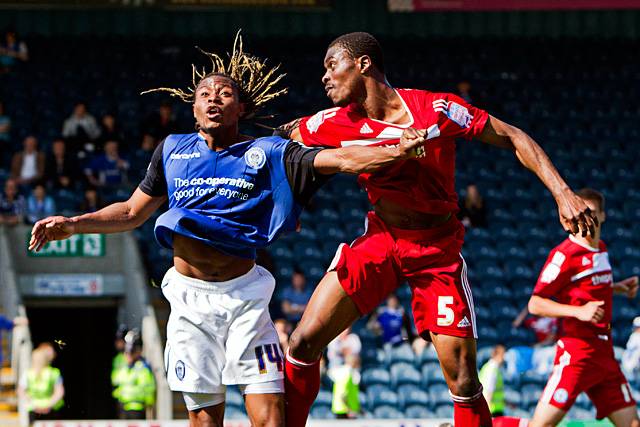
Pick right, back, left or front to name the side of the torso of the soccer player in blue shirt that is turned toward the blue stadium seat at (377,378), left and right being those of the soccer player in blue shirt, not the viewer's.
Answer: back

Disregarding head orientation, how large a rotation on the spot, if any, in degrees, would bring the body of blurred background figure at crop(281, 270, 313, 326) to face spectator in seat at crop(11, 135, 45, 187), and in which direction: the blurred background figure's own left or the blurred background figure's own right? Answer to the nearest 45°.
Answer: approximately 135° to the blurred background figure's own right

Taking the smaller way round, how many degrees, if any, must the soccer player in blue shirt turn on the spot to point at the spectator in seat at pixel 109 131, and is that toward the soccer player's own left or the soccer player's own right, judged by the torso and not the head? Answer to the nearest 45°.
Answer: approximately 180°

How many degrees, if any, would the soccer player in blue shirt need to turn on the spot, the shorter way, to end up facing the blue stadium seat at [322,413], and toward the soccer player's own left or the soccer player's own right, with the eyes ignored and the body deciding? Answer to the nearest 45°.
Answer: approximately 180°

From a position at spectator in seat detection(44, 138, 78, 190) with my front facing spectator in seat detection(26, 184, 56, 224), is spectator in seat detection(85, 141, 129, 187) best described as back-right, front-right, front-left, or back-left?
back-left

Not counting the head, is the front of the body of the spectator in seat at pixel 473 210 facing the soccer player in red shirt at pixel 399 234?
yes

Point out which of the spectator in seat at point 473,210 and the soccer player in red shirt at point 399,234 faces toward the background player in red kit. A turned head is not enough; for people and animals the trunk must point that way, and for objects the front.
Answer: the spectator in seat

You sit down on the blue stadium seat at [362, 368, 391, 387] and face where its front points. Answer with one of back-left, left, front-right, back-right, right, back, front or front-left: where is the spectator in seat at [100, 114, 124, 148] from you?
back-right
